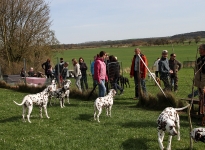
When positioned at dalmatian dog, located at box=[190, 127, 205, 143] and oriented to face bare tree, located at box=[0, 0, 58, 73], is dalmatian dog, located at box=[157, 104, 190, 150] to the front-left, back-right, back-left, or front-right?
front-left

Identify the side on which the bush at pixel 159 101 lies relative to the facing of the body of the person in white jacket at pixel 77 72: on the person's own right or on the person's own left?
on the person's own left

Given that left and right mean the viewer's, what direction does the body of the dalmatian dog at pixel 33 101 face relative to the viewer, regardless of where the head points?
facing away from the viewer and to the right of the viewer

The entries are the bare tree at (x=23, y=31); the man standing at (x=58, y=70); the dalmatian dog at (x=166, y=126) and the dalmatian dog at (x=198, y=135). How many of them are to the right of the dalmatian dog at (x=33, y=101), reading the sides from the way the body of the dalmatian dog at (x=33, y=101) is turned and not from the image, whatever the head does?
2

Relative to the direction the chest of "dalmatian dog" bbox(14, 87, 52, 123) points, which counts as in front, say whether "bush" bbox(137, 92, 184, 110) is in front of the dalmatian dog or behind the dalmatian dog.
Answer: in front
